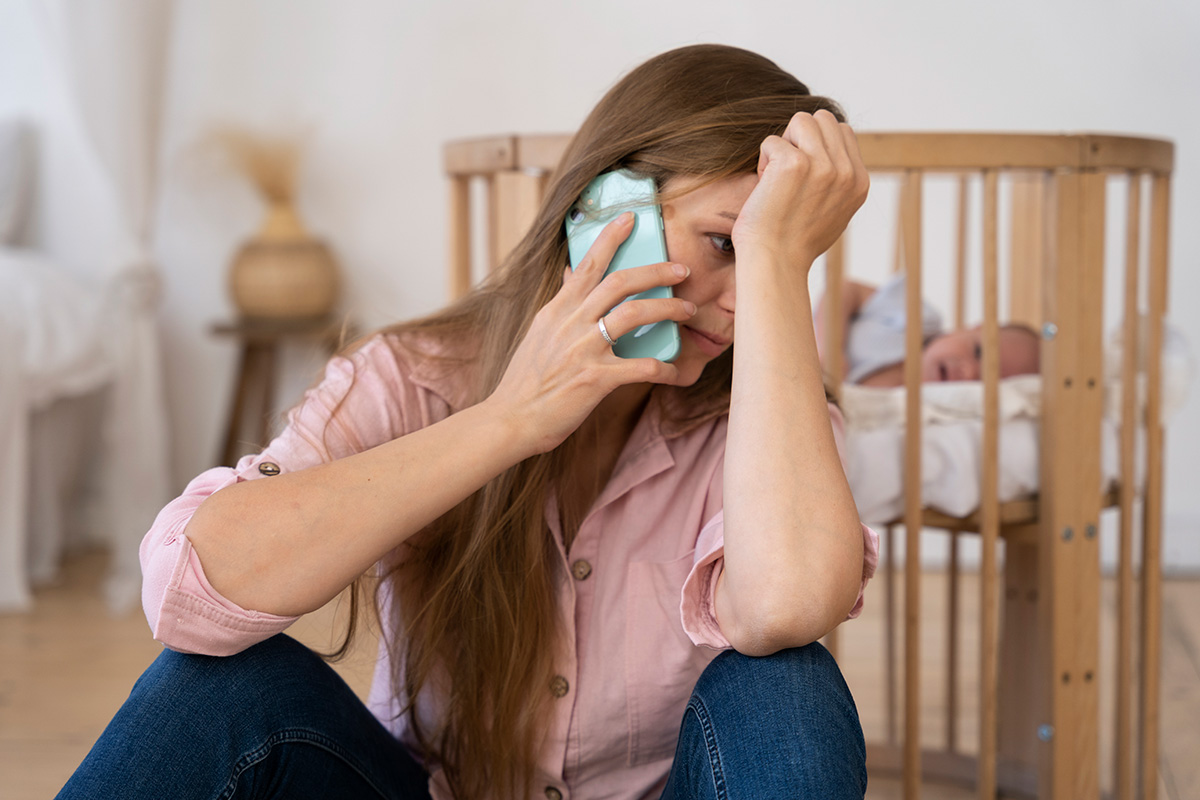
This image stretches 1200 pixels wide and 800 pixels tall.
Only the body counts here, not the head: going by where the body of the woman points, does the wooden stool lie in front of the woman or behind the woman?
behind

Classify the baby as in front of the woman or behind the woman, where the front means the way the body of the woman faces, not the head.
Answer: behind

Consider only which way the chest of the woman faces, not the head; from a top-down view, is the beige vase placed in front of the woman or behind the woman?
behind

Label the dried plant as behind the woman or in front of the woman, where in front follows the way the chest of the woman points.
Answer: behind

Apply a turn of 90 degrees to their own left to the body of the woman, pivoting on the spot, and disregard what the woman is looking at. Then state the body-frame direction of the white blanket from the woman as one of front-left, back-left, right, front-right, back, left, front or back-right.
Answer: front-left

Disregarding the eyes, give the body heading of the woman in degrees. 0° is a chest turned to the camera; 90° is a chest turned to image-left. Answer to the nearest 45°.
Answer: approximately 0°
